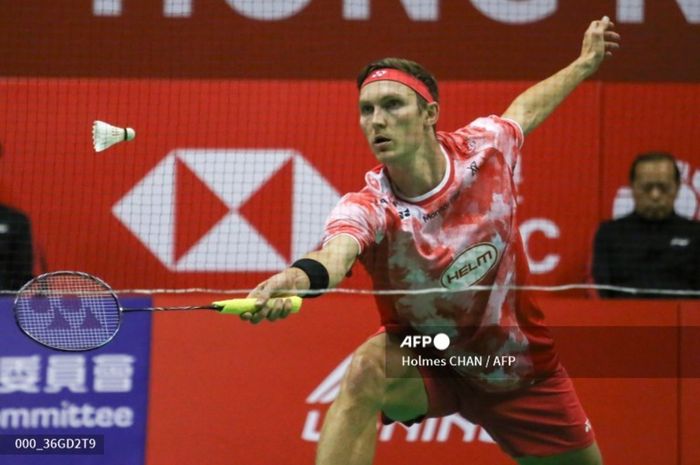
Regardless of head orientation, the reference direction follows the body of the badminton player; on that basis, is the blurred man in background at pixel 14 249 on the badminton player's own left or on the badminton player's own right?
on the badminton player's own right

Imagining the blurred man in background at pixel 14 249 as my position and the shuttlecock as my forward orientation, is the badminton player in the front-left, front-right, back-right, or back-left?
front-left

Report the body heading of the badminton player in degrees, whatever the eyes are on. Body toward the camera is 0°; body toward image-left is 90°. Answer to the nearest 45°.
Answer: approximately 45°

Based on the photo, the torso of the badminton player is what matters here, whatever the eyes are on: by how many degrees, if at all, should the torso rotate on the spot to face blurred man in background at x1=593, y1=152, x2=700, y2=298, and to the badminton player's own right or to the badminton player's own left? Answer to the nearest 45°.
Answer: approximately 180°

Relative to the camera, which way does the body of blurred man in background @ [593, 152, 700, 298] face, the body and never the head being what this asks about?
toward the camera

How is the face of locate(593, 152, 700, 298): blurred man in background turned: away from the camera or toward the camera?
toward the camera

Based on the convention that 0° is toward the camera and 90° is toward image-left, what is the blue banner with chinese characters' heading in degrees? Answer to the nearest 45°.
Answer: approximately 0°

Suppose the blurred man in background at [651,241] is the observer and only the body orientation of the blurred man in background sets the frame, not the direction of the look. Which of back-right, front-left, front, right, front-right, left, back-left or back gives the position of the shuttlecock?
front-right

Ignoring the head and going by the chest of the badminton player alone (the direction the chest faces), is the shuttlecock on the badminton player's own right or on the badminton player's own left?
on the badminton player's own right

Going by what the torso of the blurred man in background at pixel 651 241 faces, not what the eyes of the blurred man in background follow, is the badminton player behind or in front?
in front

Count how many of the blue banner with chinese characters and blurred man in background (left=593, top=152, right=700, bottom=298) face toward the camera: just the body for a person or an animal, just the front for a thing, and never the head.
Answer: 2

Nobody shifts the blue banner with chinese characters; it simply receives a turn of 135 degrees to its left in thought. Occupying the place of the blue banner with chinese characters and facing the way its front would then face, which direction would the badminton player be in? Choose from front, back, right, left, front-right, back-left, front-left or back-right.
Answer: right

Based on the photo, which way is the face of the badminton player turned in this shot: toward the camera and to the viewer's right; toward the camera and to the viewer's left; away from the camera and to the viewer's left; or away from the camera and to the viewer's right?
toward the camera and to the viewer's left
